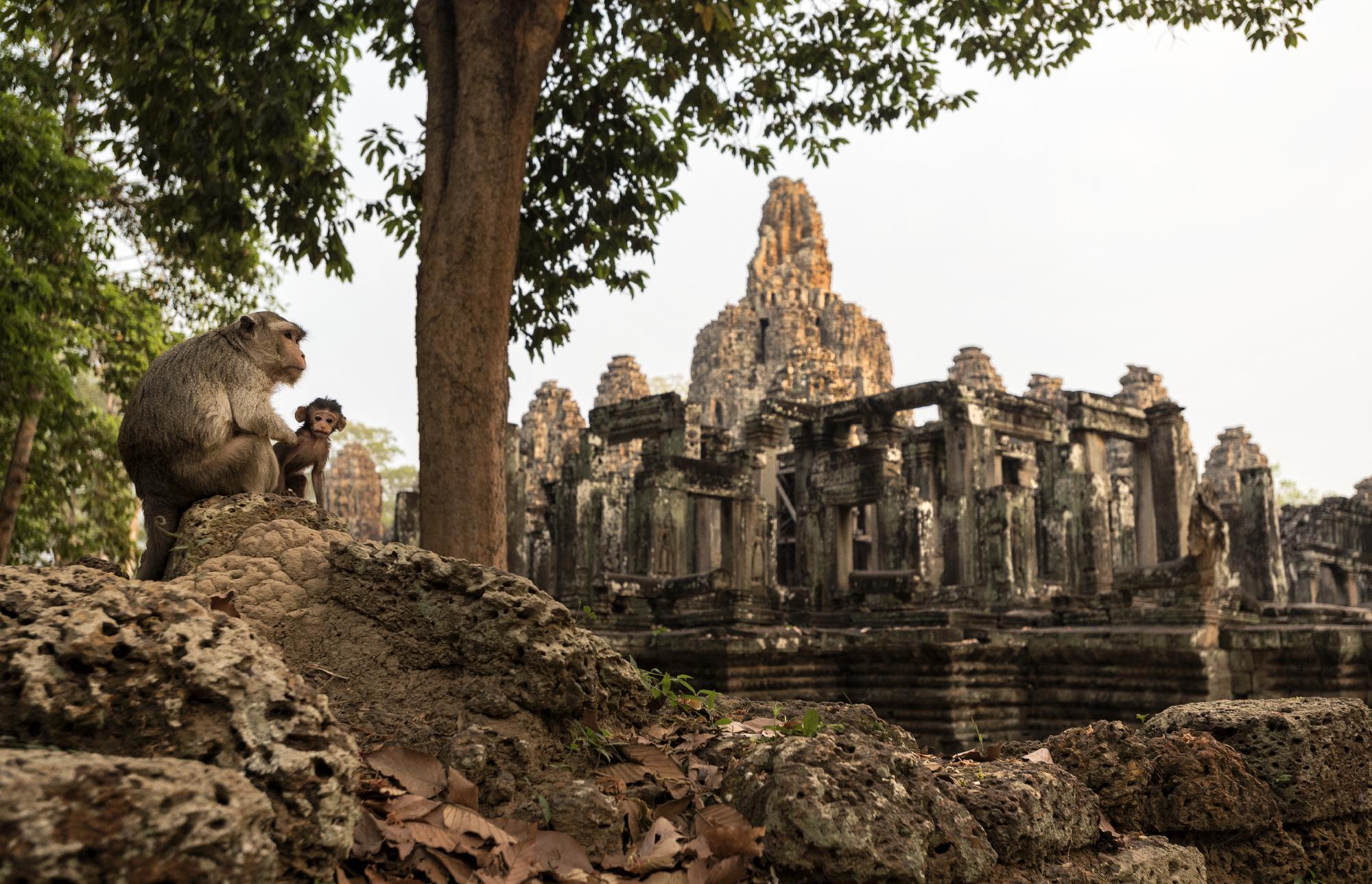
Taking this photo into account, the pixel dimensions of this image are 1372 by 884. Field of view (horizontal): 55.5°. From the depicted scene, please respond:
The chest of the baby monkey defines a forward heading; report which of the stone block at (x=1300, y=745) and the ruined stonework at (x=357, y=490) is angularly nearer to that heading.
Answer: the stone block

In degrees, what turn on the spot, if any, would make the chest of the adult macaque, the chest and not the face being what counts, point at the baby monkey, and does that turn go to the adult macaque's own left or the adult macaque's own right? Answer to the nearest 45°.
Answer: approximately 45° to the adult macaque's own left

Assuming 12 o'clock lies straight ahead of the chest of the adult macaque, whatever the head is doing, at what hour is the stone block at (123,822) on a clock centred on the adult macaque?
The stone block is roughly at 3 o'clock from the adult macaque.

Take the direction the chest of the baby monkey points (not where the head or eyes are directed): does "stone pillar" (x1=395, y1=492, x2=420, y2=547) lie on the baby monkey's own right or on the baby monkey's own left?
on the baby monkey's own left

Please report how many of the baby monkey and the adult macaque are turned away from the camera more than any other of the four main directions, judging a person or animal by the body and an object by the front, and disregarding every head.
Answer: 0

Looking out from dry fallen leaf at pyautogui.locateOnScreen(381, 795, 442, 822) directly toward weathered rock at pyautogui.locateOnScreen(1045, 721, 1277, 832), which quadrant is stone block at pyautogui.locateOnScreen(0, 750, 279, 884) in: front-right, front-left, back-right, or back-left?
back-right

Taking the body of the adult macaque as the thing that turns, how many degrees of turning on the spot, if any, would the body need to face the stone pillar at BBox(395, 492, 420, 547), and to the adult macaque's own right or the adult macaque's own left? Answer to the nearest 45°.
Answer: approximately 90° to the adult macaque's own left

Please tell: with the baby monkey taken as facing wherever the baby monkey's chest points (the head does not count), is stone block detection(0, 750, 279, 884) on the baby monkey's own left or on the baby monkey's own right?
on the baby monkey's own right

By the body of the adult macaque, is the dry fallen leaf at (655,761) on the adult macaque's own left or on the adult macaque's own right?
on the adult macaque's own right

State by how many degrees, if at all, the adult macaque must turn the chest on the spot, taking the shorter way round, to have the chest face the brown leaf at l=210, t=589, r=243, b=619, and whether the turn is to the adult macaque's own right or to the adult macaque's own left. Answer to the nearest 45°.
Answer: approximately 90° to the adult macaque's own right

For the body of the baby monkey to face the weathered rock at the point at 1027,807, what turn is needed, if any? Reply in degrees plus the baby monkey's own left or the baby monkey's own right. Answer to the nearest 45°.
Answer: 0° — it already faces it

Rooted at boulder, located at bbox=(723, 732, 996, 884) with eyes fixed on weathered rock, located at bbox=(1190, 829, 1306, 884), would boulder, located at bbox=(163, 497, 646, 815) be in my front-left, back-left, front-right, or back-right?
back-left

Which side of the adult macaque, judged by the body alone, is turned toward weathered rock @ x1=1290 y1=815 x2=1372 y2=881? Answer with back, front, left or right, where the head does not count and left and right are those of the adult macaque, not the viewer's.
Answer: front

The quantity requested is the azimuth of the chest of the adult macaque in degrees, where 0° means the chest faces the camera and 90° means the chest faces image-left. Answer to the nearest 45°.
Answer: approximately 270°

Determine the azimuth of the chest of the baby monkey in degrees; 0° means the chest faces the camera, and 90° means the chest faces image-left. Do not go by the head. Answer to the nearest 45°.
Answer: approximately 315°

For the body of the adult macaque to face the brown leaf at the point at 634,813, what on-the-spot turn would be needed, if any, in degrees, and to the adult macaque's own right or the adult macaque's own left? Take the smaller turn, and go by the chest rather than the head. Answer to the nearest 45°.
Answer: approximately 45° to the adult macaque's own right

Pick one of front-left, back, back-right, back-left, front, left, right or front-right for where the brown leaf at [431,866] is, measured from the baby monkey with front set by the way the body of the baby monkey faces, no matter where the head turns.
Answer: front-right
